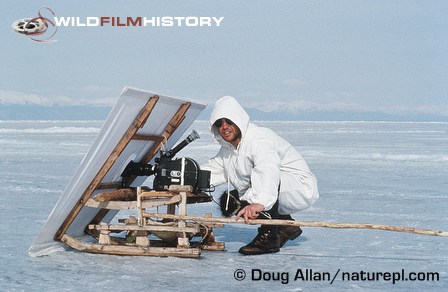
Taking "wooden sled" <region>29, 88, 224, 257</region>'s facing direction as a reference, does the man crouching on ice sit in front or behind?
behind

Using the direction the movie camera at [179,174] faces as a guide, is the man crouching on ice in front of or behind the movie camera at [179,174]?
behind

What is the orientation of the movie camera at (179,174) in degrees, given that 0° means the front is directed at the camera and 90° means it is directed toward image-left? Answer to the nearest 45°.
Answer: approximately 90°

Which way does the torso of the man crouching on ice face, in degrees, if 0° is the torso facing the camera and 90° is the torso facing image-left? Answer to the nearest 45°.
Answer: approximately 45°

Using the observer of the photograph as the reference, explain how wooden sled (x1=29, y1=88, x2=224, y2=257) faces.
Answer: facing to the left of the viewer
